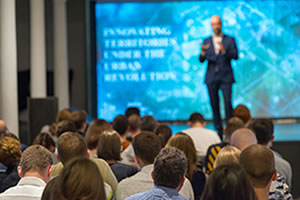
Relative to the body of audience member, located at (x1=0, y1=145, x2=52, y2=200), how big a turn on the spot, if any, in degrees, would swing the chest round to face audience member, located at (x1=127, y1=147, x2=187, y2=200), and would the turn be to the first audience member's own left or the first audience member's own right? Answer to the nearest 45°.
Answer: approximately 90° to the first audience member's own right

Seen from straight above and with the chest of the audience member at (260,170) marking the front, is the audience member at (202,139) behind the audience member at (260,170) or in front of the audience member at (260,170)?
in front

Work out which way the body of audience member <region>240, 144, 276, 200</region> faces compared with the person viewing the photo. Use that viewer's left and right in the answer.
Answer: facing away from the viewer

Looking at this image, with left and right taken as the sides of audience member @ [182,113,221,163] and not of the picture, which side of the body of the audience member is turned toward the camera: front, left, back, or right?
back

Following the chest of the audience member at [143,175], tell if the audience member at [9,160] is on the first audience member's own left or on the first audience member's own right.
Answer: on the first audience member's own left

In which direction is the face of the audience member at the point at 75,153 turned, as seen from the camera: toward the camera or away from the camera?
away from the camera

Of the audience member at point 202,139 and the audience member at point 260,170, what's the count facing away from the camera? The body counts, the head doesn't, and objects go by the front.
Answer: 2

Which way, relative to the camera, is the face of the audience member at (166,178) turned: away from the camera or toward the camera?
away from the camera

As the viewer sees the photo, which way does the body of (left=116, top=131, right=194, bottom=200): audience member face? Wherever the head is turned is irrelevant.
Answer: away from the camera

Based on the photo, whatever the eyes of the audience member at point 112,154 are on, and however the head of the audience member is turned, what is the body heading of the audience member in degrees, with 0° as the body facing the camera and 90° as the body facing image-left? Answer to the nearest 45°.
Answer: approximately 180°

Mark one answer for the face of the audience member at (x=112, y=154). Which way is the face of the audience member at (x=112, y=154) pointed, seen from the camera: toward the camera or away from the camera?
away from the camera
